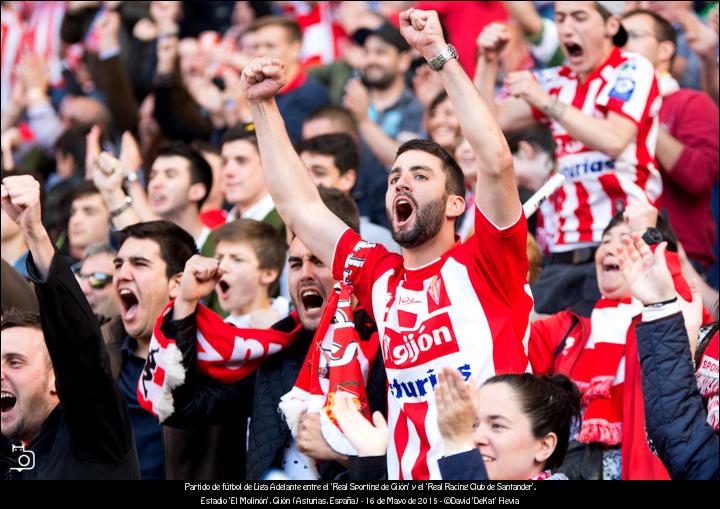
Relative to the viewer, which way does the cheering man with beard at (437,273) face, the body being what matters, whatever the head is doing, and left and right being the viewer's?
facing the viewer and to the left of the viewer

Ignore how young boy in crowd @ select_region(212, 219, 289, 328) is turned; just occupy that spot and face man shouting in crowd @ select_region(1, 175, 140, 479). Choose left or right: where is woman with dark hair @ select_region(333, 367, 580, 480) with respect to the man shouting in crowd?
left

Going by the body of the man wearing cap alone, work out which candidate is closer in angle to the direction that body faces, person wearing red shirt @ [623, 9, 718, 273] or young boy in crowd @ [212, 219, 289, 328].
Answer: the young boy in crowd

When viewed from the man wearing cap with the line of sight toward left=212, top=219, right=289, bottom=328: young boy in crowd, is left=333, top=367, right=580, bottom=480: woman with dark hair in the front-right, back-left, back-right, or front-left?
front-left

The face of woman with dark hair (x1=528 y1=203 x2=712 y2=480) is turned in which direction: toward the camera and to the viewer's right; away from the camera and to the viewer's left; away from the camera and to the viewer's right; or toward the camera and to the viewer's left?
toward the camera and to the viewer's left

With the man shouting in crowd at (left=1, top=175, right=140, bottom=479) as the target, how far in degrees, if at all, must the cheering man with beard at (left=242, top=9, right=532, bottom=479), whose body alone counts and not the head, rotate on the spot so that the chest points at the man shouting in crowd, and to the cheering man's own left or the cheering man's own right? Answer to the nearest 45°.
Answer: approximately 45° to the cheering man's own right

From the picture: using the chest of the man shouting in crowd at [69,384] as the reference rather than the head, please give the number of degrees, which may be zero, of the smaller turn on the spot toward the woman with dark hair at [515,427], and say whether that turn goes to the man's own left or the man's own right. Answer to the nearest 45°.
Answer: approximately 90° to the man's own left

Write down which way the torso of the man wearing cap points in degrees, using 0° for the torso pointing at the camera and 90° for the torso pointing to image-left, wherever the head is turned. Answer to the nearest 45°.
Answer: approximately 45°

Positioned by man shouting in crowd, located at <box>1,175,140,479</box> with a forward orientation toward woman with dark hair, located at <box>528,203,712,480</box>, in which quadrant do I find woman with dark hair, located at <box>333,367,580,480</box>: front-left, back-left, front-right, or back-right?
front-right
